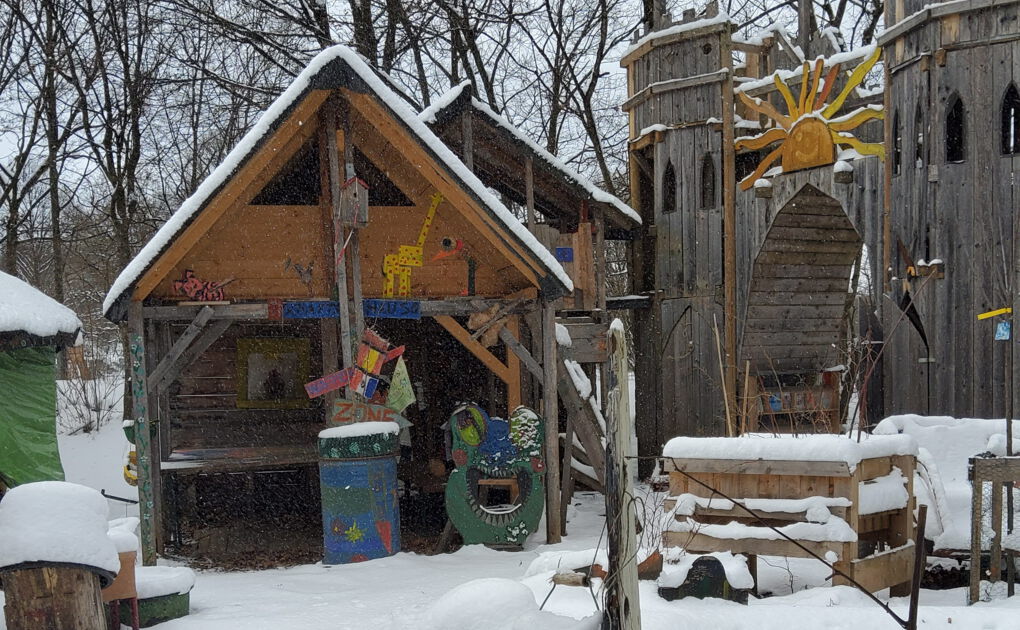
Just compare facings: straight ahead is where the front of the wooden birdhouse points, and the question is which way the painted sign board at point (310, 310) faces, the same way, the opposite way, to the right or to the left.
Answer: the same way

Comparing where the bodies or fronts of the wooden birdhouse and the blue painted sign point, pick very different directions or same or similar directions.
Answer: same or similar directions

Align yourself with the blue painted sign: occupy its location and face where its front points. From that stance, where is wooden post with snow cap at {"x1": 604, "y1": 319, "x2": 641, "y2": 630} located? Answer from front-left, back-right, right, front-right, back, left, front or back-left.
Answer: front

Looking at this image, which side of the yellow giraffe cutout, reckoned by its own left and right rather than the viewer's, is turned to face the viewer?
right

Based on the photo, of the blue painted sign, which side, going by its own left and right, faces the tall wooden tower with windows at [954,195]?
left

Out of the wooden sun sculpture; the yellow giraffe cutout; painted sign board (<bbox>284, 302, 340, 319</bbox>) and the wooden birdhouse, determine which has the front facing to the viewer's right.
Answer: the yellow giraffe cutout

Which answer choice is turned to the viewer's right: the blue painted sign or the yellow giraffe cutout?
the yellow giraffe cutout

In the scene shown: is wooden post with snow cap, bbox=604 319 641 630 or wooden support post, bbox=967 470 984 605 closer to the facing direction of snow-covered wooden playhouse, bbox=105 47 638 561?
the wooden post with snow cap

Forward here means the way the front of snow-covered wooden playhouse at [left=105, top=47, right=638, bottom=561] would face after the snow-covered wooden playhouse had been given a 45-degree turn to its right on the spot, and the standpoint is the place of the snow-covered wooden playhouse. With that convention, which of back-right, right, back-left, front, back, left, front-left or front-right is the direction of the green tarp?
right

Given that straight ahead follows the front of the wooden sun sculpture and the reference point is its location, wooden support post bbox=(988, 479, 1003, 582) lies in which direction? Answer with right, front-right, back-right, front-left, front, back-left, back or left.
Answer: front

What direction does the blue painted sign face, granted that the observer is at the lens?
facing the viewer

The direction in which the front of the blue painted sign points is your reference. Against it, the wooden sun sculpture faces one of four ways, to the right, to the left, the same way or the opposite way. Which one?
the same way

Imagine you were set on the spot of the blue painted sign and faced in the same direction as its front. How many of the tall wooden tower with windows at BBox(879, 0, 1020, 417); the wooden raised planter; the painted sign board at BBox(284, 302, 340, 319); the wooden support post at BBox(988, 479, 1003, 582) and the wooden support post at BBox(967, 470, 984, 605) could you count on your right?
1

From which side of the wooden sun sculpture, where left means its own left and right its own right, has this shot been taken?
front

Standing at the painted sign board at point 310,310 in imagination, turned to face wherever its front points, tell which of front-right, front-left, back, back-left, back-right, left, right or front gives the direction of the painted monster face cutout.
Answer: left

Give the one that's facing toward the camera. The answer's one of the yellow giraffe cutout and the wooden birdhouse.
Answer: the wooden birdhouse

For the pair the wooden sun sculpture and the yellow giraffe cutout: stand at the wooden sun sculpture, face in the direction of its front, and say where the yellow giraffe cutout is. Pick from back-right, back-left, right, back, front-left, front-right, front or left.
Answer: front-right

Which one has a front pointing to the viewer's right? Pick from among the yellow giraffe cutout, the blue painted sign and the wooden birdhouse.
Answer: the yellow giraffe cutout

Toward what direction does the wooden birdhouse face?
toward the camera
